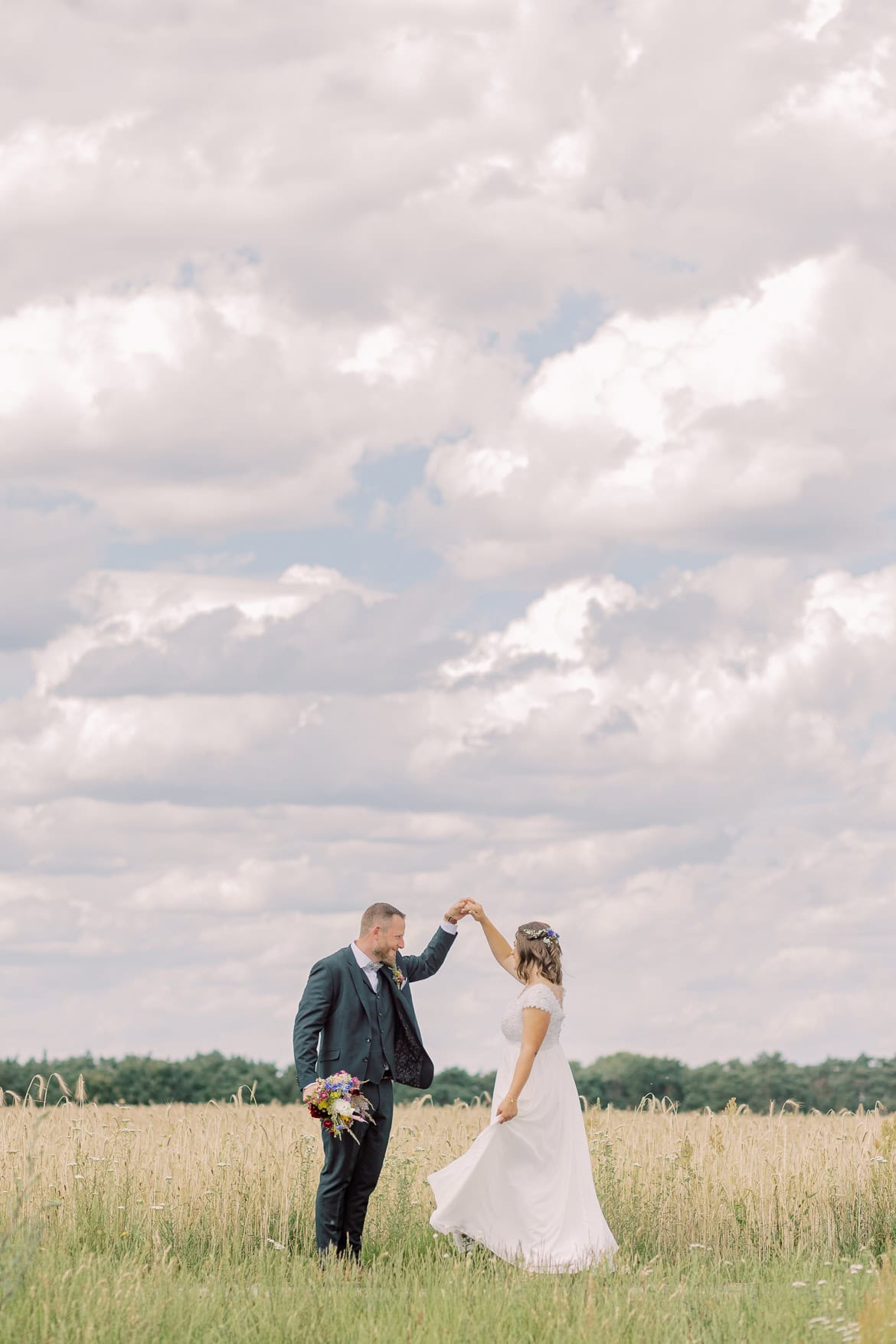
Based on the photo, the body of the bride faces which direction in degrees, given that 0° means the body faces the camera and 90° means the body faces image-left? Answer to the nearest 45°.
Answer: approximately 90°

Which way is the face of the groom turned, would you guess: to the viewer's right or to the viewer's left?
to the viewer's right

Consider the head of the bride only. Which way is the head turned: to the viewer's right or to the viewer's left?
to the viewer's left

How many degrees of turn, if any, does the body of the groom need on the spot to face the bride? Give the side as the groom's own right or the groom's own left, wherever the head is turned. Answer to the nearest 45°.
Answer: approximately 45° to the groom's own left

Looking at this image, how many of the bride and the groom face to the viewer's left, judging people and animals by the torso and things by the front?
1

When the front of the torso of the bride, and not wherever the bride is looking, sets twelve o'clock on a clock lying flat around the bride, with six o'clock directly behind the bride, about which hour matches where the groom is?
The groom is roughly at 12 o'clock from the bride.

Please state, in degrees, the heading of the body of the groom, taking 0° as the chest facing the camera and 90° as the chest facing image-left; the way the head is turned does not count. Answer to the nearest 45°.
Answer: approximately 315°
